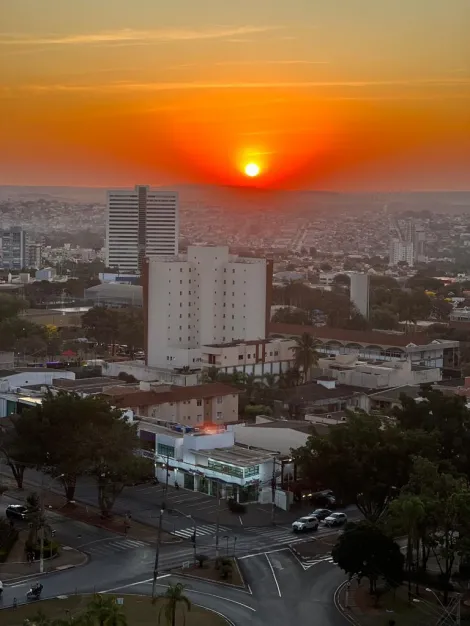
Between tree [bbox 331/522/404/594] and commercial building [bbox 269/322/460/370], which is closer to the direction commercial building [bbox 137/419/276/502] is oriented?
the tree

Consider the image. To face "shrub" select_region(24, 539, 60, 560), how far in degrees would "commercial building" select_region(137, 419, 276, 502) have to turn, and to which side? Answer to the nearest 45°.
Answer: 0° — it already faces it

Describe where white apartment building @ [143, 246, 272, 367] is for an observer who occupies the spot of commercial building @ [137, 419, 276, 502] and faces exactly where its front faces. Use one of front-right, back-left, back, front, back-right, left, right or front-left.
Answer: back-right

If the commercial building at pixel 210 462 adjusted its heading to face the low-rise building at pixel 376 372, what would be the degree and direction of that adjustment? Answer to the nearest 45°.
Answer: approximately 180°

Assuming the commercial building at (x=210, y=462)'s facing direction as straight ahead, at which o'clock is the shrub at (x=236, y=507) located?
The shrub is roughly at 10 o'clock from the commercial building.

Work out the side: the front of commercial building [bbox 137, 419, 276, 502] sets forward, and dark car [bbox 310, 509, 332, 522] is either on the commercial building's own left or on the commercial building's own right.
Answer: on the commercial building's own left

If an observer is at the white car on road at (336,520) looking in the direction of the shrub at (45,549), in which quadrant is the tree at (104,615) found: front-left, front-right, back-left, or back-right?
front-left

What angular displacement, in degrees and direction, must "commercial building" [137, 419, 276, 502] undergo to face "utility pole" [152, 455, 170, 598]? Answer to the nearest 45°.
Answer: approximately 45° to its left

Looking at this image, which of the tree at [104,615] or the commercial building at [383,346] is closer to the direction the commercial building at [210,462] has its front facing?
the tree

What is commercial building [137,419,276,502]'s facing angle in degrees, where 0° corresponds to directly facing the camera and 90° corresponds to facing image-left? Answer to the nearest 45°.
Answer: approximately 45°

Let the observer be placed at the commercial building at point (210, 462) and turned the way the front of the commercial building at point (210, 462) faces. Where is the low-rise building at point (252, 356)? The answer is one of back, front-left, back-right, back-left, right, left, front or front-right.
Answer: back-right

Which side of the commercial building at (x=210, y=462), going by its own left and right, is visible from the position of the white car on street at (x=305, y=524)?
left
